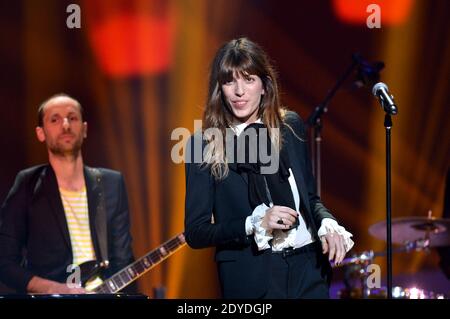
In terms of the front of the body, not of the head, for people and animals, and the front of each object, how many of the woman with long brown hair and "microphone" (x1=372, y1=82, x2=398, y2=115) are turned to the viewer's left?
1

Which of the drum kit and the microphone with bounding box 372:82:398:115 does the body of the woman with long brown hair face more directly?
the microphone

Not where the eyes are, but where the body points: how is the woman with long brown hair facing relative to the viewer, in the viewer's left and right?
facing the viewer and to the right of the viewer

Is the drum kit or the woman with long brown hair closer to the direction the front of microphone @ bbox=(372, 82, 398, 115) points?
the woman with long brown hair

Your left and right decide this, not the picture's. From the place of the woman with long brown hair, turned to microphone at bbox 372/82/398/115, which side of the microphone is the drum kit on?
left

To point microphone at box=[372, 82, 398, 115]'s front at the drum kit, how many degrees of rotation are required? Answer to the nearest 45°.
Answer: approximately 90° to its right

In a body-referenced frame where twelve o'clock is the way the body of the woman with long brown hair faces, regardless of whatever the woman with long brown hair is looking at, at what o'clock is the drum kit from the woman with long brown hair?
The drum kit is roughly at 8 o'clock from the woman with long brown hair.

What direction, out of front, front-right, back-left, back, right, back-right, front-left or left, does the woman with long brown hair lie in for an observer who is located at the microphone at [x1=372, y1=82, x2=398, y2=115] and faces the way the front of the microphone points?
front-left

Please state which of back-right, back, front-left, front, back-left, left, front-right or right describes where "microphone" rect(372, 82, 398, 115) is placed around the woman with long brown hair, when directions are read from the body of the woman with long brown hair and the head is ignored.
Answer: left

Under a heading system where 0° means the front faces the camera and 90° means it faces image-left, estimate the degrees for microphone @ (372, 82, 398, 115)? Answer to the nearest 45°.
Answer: approximately 90°
